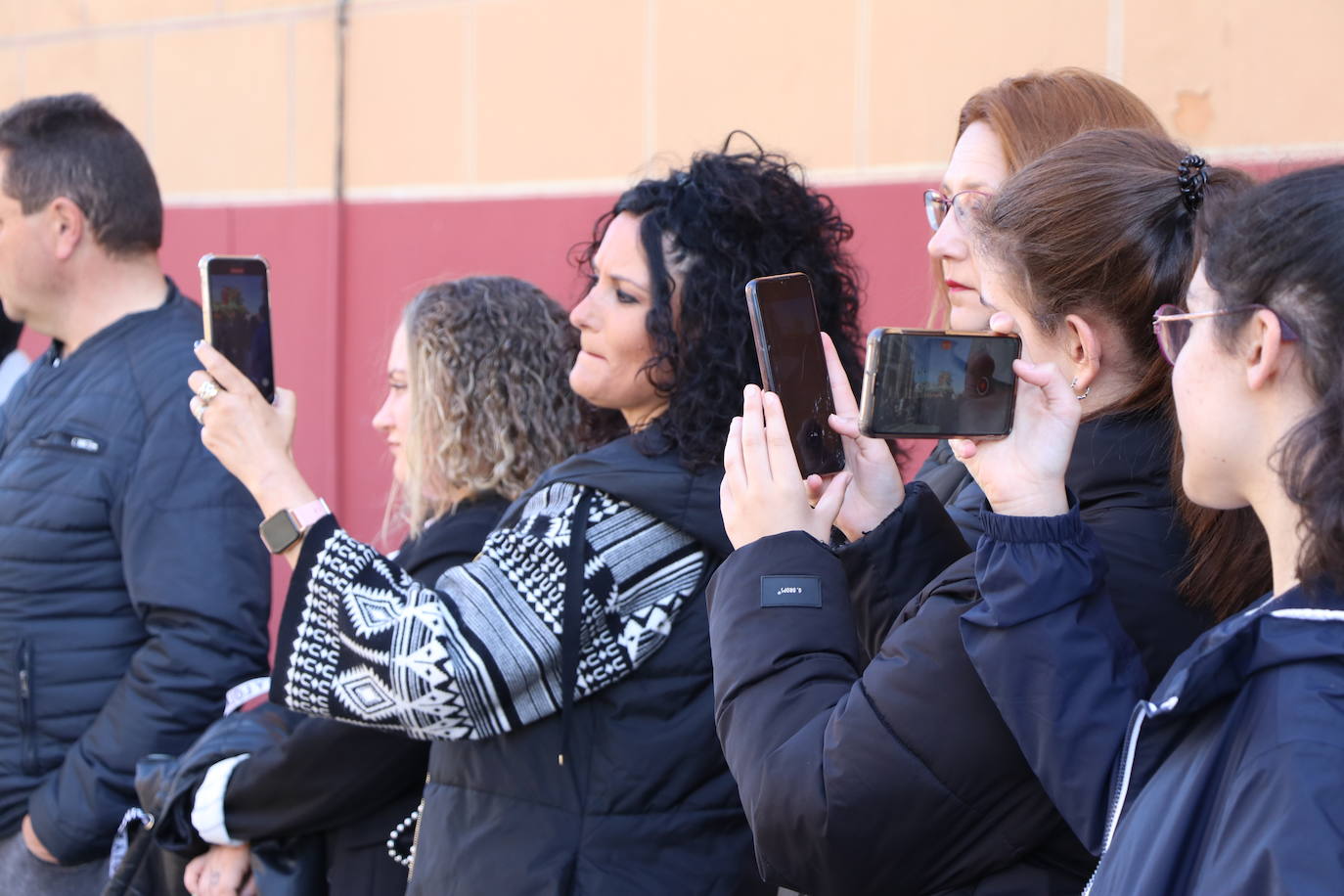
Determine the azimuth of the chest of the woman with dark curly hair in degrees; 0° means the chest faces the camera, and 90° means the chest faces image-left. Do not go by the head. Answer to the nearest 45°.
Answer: approximately 90°

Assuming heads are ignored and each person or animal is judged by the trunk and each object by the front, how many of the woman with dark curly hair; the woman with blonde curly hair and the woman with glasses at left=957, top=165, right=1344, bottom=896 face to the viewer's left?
3

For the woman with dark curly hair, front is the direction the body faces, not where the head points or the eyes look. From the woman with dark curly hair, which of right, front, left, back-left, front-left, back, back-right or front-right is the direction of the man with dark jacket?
front-right

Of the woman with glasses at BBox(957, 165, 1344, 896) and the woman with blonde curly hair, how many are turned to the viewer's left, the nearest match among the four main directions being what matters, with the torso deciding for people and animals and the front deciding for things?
2

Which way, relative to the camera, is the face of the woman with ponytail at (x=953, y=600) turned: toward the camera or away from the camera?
away from the camera

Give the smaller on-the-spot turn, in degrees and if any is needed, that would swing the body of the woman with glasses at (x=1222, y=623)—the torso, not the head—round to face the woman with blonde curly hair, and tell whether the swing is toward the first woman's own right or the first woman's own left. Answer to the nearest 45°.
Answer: approximately 45° to the first woman's own right

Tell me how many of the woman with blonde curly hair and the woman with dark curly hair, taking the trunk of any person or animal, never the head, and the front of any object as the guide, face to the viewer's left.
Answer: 2

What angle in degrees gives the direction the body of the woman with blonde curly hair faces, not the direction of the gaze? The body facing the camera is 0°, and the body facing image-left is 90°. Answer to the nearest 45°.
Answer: approximately 90°

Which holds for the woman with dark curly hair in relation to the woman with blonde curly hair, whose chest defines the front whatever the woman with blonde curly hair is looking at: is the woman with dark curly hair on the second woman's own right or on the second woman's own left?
on the second woman's own left

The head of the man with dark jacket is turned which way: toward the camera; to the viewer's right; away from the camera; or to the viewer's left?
to the viewer's left

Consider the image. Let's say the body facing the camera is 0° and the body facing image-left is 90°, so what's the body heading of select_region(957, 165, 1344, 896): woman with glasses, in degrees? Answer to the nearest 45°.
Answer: approximately 90°

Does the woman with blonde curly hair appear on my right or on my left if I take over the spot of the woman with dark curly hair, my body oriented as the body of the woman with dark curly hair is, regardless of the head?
on my right
